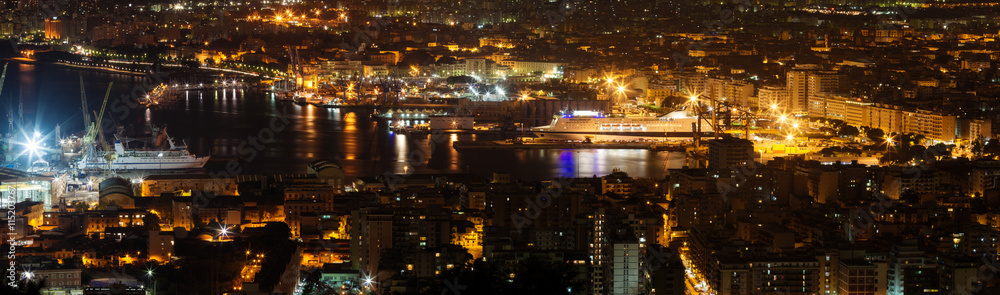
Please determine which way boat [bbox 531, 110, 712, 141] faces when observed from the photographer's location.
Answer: facing to the left of the viewer

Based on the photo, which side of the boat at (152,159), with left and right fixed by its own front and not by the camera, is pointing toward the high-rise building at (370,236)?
right

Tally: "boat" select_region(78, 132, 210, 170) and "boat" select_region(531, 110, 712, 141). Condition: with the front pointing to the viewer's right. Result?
1

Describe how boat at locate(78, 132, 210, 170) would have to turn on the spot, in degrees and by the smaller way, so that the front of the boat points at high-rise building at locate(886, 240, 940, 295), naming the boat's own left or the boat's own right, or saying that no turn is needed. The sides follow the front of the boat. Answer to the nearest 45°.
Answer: approximately 45° to the boat's own right

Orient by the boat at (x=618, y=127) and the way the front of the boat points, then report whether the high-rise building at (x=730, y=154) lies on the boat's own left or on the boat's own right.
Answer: on the boat's own left

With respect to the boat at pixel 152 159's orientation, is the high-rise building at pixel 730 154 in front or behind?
in front

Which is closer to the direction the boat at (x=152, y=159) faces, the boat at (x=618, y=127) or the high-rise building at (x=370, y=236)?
the boat

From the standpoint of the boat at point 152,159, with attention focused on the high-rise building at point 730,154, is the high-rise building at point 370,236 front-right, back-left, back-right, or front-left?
front-right

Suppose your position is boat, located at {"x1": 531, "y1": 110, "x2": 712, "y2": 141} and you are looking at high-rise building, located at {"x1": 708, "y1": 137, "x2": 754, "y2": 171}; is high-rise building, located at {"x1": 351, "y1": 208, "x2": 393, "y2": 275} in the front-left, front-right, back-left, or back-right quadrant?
front-right

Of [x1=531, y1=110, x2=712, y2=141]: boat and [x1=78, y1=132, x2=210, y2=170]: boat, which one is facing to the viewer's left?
[x1=531, y1=110, x2=712, y2=141]: boat

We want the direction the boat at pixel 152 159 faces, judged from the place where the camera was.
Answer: facing to the right of the viewer
